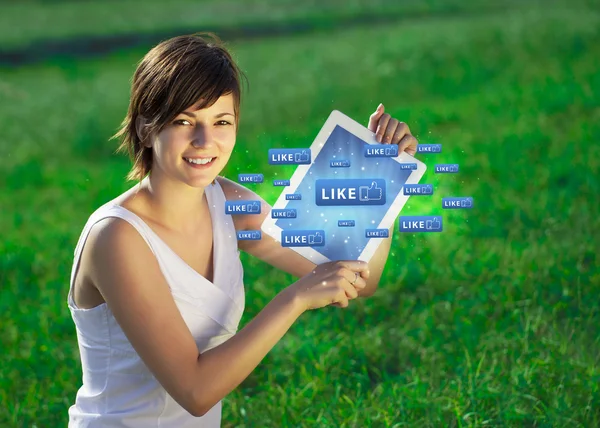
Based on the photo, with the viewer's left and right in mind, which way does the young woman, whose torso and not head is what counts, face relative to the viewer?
facing the viewer and to the right of the viewer
